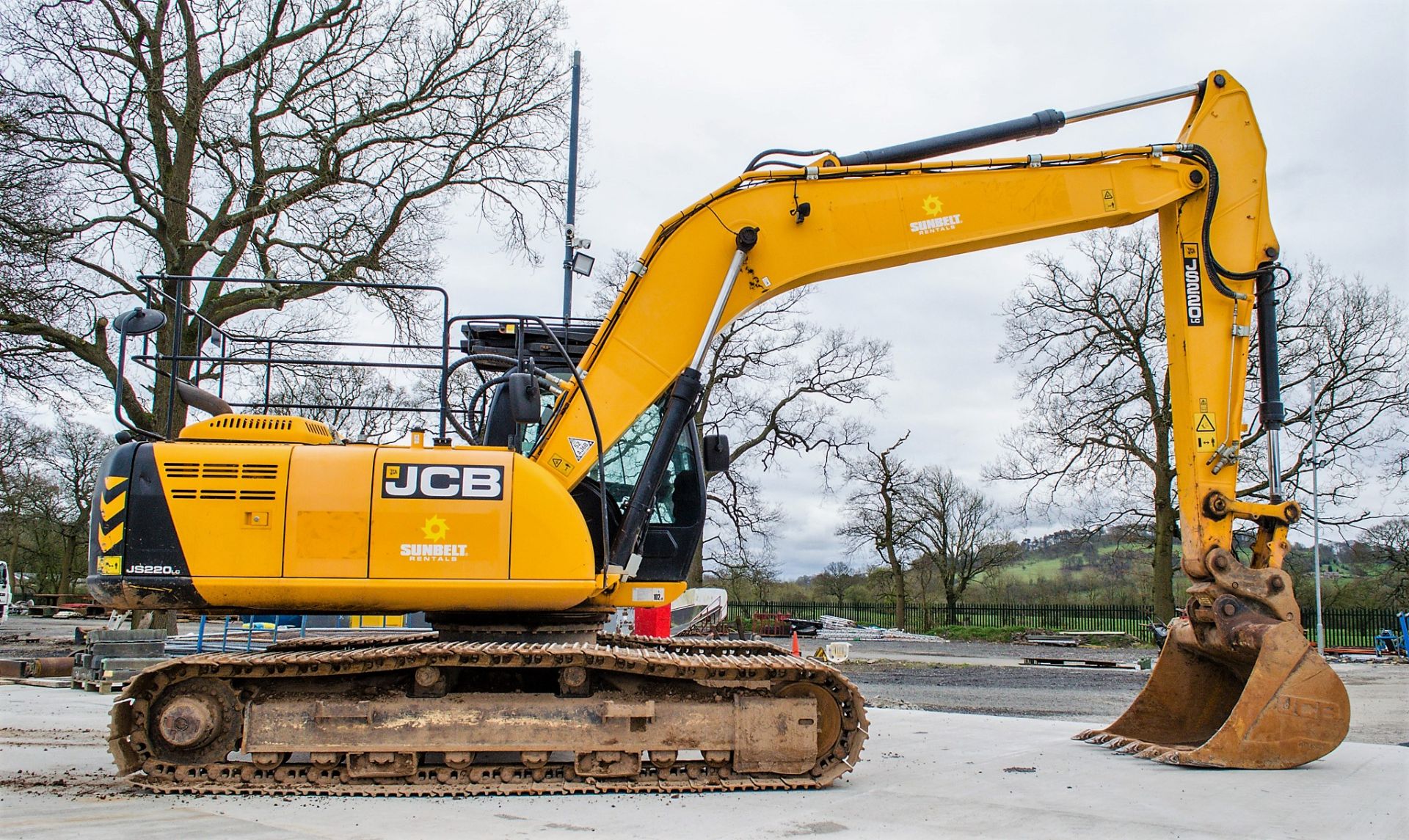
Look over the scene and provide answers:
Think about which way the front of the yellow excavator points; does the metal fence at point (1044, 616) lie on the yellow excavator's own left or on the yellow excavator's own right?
on the yellow excavator's own left

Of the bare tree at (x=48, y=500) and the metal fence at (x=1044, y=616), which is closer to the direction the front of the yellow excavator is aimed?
the metal fence

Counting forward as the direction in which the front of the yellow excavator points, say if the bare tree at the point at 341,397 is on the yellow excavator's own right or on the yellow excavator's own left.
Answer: on the yellow excavator's own left

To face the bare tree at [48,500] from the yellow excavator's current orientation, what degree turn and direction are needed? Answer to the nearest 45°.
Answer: approximately 135° to its left

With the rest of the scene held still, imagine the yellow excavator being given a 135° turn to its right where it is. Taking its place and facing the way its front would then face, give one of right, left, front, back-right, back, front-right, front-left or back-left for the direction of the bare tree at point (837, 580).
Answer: back-right

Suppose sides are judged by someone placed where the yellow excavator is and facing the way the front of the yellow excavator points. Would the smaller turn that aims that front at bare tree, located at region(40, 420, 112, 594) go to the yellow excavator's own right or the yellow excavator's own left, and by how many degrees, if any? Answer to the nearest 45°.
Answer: approximately 135° to the yellow excavator's own left

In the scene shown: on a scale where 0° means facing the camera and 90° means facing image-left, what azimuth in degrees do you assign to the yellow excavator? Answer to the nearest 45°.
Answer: approximately 270°

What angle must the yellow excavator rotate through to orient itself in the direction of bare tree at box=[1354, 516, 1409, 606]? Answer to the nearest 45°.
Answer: approximately 45° to its left
